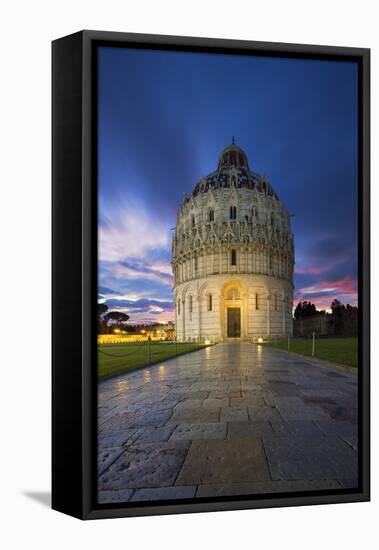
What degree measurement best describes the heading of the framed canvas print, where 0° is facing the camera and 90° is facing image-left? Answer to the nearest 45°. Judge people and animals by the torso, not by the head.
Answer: approximately 315°
